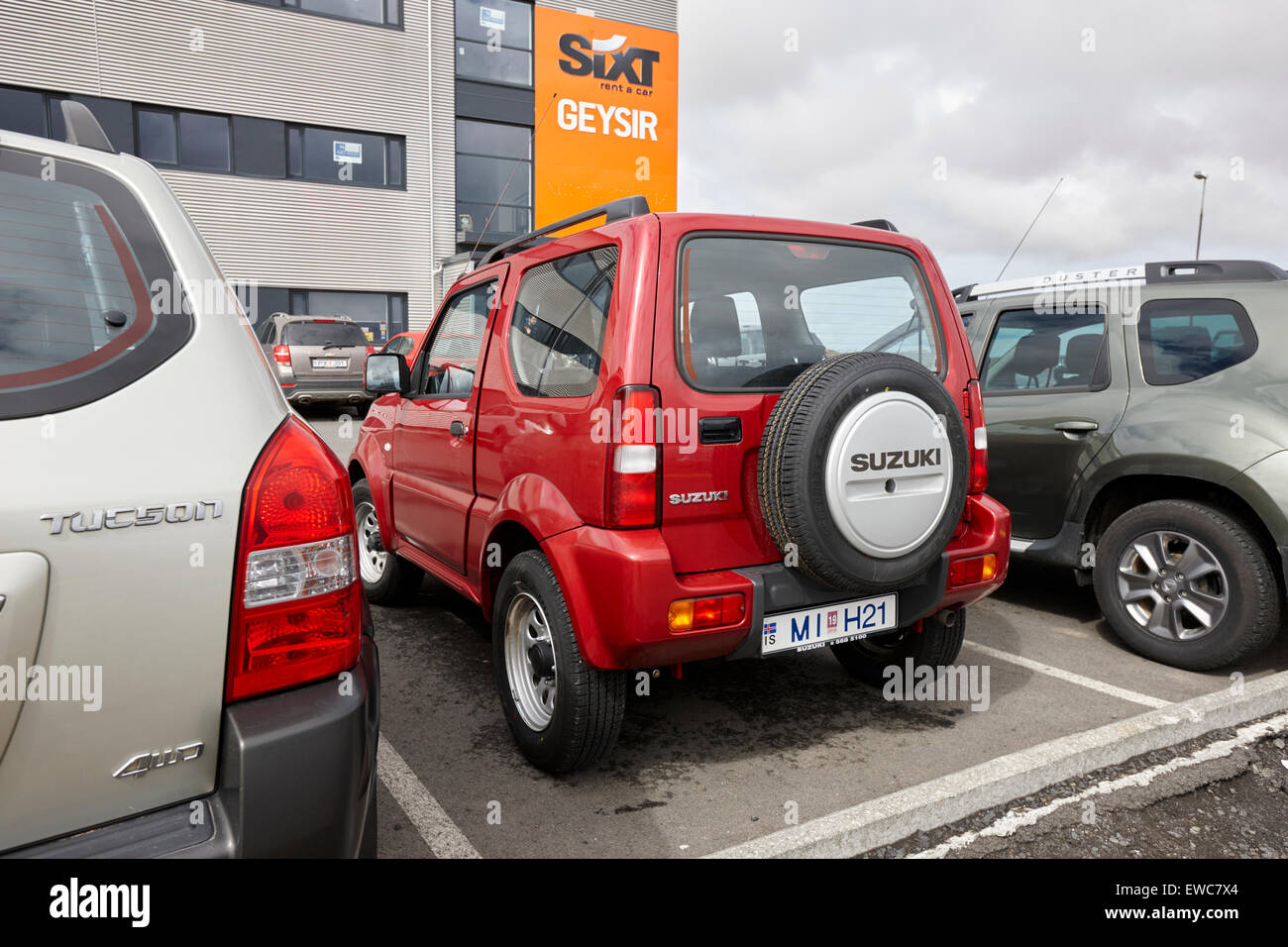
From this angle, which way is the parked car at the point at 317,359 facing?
away from the camera

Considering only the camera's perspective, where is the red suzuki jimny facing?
facing away from the viewer and to the left of the viewer

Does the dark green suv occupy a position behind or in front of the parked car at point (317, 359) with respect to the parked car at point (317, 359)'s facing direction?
behind

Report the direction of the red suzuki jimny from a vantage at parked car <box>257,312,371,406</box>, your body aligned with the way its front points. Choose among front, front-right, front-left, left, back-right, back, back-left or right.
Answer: back

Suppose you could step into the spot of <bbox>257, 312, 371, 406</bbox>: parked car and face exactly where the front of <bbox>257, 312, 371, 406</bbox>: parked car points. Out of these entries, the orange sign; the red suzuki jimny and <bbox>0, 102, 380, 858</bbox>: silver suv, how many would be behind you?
2

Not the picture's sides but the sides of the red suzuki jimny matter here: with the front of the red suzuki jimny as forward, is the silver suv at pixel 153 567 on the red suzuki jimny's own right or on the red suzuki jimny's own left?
on the red suzuki jimny's own left

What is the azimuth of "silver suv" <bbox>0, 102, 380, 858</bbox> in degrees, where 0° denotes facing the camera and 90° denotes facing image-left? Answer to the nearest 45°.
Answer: approximately 180°

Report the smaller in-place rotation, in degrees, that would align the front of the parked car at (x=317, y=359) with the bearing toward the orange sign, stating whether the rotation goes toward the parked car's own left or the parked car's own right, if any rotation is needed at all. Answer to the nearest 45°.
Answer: approximately 45° to the parked car's own right

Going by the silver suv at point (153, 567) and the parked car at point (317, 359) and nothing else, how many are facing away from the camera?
2

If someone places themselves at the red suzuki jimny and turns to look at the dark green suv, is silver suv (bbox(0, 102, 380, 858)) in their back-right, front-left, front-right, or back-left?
back-right

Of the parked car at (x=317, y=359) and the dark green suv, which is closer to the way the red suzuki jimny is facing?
the parked car

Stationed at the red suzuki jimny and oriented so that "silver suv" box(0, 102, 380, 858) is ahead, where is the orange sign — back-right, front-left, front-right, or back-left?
back-right
